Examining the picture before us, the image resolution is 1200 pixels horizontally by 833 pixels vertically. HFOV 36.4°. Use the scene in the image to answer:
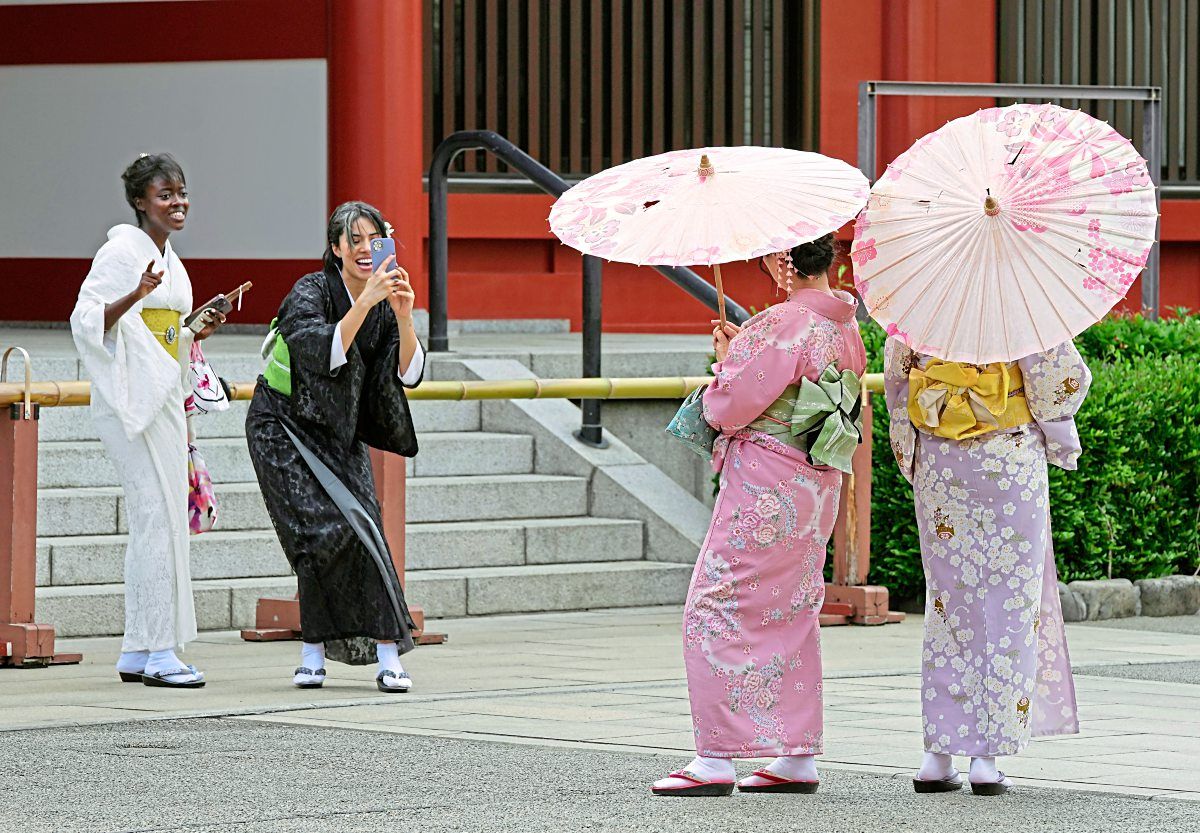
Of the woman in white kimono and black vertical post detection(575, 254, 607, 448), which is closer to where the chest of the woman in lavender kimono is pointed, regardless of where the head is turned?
the black vertical post

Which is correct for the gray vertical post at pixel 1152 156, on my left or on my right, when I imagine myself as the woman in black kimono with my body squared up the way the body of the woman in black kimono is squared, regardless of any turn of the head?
on my left

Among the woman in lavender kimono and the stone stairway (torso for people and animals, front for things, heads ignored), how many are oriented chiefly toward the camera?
1

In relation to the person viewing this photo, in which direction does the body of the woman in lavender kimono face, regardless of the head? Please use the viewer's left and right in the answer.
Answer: facing away from the viewer

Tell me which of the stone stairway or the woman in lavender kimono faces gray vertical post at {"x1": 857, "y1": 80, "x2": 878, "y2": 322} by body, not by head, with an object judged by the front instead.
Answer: the woman in lavender kimono

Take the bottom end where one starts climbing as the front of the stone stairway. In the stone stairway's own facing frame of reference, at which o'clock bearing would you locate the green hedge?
The green hedge is roughly at 9 o'clock from the stone stairway.

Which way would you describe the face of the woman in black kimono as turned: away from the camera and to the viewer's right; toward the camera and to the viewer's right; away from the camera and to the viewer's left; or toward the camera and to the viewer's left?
toward the camera and to the viewer's right

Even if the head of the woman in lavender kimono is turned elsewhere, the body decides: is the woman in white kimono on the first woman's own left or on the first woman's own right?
on the first woman's own left

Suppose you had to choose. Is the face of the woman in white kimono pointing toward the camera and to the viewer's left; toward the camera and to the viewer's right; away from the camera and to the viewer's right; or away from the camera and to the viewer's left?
toward the camera and to the viewer's right

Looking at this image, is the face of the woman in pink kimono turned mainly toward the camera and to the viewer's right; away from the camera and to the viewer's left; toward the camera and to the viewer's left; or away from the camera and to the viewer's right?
away from the camera and to the viewer's left

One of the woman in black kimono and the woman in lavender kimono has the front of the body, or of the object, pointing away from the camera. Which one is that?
the woman in lavender kimono

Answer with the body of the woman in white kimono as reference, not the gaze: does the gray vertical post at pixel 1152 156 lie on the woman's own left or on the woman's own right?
on the woman's own left
